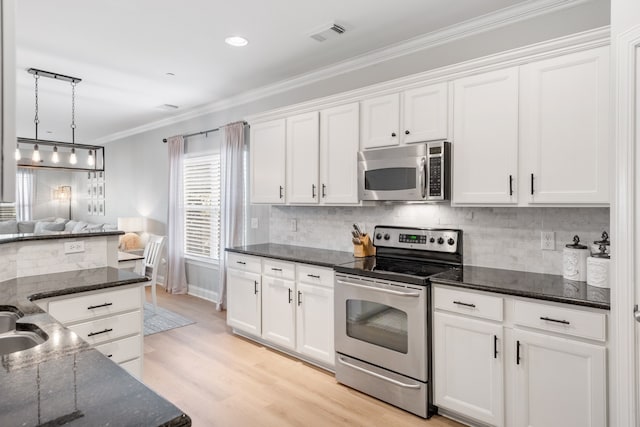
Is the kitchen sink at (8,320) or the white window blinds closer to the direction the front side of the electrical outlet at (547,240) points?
the kitchen sink

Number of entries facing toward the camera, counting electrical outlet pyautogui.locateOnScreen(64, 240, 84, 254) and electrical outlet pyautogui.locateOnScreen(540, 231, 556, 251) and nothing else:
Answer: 2

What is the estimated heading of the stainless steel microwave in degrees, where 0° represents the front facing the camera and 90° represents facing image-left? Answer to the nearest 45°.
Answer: approximately 45°

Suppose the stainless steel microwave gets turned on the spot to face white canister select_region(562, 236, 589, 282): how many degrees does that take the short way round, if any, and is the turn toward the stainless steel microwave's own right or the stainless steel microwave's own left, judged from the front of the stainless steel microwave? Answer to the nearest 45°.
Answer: approximately 135° to the stainless steel microwave's own left

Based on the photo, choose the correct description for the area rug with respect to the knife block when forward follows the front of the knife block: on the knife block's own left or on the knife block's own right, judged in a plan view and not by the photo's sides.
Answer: on the knife block's own right

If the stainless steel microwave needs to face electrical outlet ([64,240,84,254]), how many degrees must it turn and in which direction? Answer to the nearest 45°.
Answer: approximately 45° to its right

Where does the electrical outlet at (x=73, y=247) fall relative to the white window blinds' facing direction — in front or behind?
in front

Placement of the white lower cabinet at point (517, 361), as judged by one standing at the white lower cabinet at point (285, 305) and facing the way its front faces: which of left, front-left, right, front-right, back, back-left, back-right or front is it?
left

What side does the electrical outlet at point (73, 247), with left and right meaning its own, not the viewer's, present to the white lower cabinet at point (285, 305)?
left

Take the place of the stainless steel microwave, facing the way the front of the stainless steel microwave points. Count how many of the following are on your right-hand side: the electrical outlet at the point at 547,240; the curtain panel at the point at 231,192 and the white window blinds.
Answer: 2
